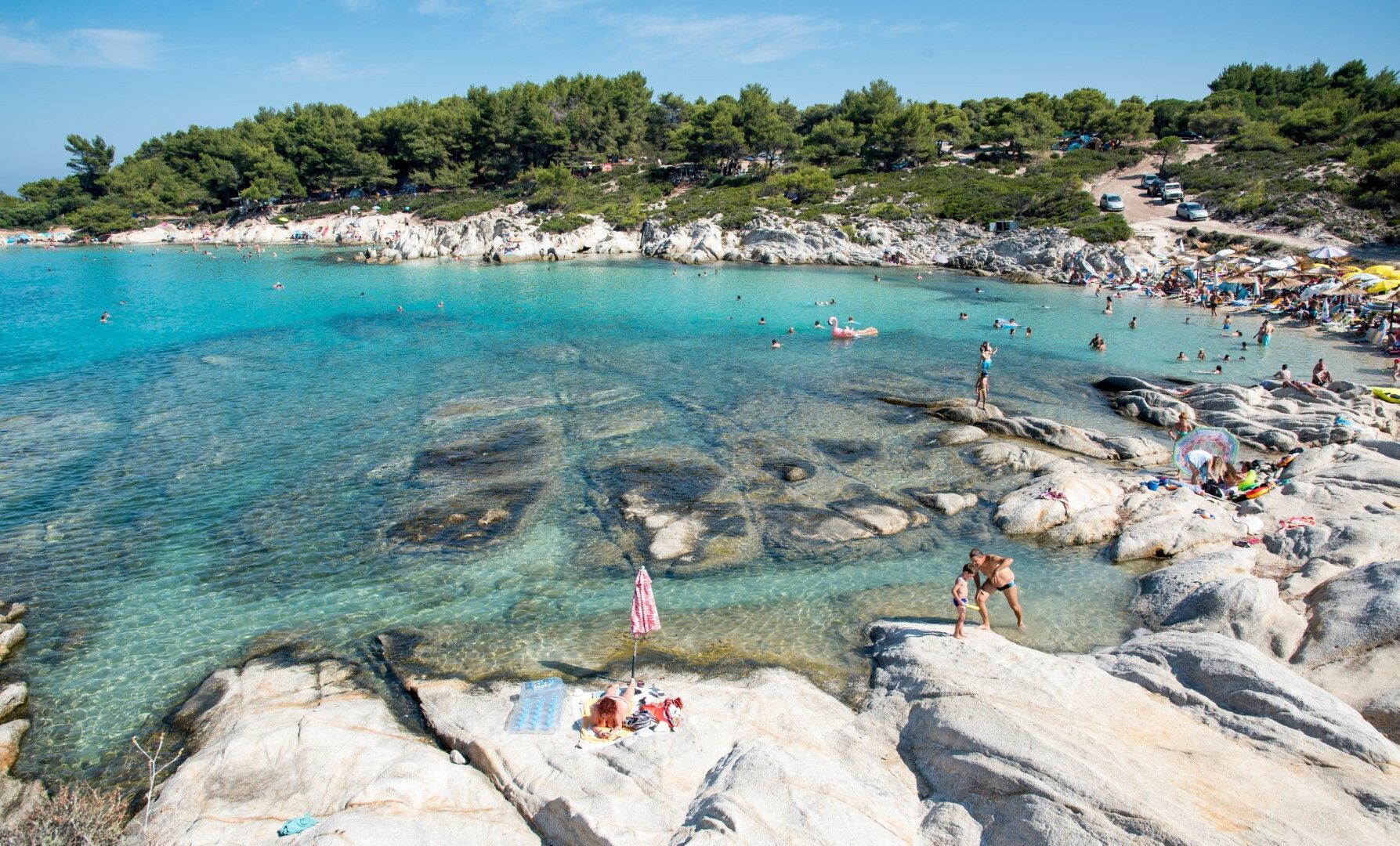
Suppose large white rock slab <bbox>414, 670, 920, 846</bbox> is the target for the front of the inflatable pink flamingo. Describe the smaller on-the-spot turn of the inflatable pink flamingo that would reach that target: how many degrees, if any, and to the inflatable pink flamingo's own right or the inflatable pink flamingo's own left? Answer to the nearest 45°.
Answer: approximately 90° to the inflatable pink flamingo's own left

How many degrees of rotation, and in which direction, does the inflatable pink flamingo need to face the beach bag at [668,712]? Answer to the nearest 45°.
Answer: approximately 90° to its left

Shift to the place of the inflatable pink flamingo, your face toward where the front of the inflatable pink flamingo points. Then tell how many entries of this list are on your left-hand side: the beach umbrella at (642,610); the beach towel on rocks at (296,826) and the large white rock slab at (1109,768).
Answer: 3

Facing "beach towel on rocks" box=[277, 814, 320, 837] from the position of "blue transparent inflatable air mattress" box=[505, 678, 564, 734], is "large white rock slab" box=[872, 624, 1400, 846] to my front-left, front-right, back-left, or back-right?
back-left

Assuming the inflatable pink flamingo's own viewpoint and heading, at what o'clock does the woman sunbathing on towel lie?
The woman sunbathing on towel is roughly at 9 o'clock from the inflatable pink flamingo.

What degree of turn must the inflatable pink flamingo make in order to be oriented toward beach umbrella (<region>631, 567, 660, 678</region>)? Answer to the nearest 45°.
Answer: approximately 90° to its left

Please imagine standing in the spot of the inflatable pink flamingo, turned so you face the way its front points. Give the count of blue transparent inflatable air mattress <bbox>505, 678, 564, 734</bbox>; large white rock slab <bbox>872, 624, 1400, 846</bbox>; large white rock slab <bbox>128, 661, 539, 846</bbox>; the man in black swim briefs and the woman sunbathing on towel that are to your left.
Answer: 5

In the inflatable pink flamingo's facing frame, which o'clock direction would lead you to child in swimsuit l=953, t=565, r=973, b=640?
The child in swimsuit is roughly at 9 o'clock from the inflatable pink flamingo.

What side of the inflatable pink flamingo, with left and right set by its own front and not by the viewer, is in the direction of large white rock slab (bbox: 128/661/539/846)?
left

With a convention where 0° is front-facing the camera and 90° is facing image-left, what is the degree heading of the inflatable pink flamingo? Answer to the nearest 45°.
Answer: approximately 90°

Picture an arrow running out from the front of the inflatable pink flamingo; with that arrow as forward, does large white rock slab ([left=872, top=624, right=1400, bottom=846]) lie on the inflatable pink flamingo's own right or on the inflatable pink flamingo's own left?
on the inflatable pink flamingo's own left

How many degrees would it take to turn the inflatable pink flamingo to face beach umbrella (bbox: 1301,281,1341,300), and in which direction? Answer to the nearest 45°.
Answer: approximately 180°
